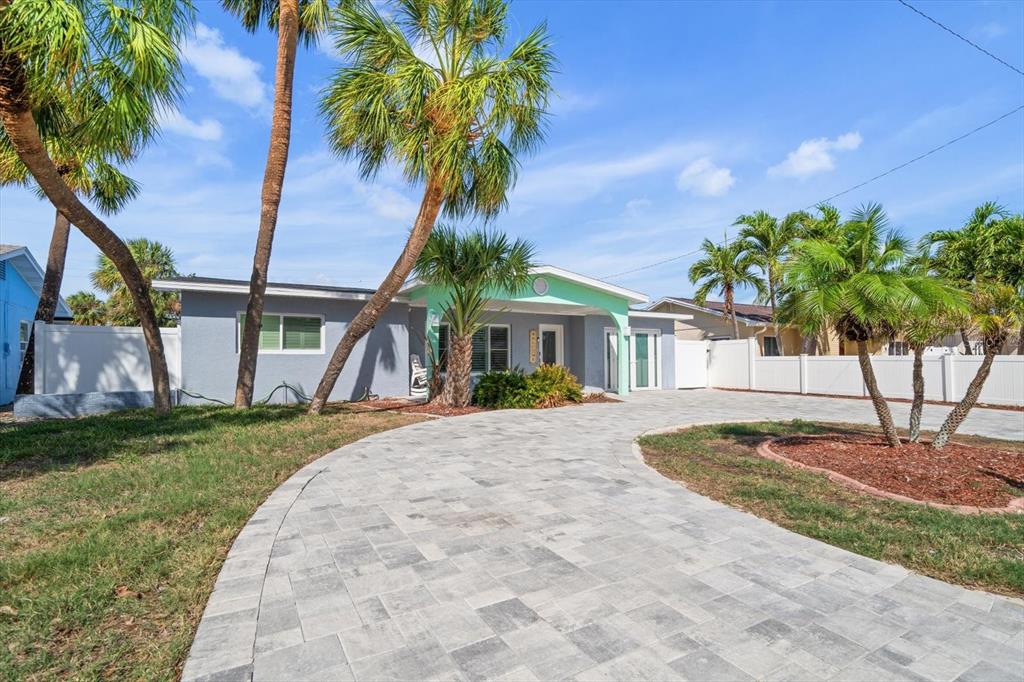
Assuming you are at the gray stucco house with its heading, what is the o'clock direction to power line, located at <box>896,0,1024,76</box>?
The power line is roughly at 10 o'clock from the gray stucco house.

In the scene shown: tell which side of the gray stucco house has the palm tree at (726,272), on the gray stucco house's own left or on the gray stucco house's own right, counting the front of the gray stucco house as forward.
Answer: on the gray stucco house's own left

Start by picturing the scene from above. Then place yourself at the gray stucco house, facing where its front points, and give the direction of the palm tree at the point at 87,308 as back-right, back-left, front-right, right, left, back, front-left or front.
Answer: back-right

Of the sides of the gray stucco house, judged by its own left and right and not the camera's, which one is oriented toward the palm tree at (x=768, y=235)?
left

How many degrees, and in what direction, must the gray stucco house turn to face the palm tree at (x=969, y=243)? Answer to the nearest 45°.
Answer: approximately 90° to its left

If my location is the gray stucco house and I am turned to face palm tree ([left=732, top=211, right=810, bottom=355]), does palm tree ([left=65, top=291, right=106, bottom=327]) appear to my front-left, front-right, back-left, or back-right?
back-left

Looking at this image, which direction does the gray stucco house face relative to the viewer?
toward the camera

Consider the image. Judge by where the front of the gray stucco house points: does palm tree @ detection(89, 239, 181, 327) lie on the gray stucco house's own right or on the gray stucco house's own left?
on the gray stucco house's own right

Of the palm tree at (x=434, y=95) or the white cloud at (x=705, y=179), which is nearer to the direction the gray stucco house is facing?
the palm tree
